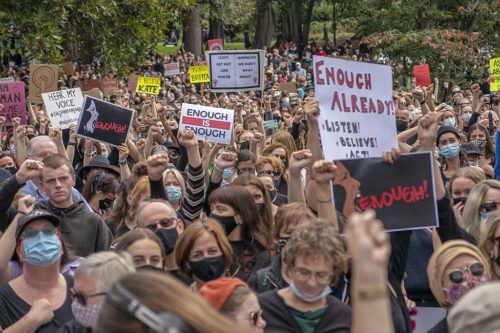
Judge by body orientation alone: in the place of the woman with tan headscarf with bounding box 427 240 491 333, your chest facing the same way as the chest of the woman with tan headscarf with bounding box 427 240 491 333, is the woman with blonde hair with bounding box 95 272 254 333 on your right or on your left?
on your right

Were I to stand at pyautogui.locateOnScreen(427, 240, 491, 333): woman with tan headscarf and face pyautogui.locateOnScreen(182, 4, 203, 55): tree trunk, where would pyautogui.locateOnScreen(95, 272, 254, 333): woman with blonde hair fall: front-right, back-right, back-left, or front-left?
back-left

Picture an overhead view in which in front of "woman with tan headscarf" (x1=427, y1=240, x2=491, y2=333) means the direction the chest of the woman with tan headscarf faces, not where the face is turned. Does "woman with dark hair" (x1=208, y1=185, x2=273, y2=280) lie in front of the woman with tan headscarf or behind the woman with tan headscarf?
behind

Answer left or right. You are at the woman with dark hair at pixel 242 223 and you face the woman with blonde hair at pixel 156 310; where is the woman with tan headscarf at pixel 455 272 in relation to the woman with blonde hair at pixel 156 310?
left

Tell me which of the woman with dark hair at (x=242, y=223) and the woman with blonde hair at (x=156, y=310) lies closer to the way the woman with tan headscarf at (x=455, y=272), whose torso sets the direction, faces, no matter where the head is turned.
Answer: the woman with blonde hair

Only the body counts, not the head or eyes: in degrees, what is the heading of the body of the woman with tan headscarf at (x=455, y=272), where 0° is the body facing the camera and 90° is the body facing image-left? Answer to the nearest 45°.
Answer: approximately 315°

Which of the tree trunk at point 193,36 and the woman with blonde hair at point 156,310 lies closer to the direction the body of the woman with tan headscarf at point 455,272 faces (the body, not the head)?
the woman with blonde hair
